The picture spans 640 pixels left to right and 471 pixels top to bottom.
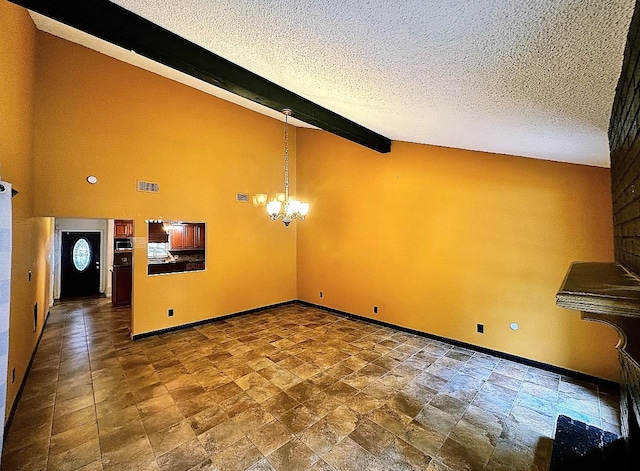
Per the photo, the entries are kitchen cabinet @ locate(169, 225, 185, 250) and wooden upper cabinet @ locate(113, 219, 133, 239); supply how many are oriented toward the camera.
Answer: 2

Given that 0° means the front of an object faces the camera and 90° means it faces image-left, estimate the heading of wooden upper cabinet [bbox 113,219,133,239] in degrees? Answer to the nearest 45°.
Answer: approximately 0°

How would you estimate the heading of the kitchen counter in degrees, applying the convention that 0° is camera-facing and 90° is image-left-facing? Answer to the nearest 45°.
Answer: approximately 0°

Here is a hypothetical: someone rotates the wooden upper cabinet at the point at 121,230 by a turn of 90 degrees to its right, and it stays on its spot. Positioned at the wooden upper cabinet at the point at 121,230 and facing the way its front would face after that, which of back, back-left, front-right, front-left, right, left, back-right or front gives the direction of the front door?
front-right
